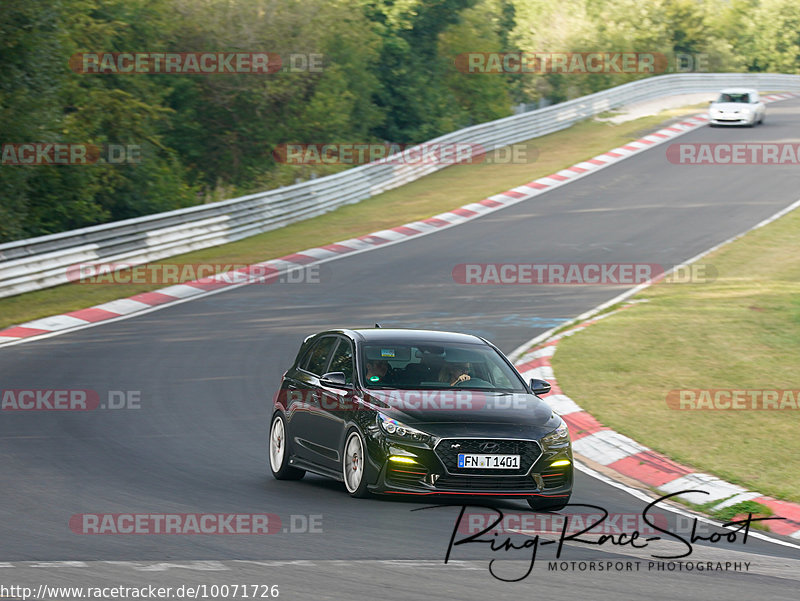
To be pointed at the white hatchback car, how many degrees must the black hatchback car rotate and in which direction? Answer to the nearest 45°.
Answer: approximately 135° to its left

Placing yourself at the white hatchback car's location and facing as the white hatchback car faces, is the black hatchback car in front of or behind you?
in front

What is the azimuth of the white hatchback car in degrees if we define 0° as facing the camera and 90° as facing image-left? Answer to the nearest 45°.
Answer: approximately 45°

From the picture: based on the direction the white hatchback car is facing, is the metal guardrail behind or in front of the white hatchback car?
in front

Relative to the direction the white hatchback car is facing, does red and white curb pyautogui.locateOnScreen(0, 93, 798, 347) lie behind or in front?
in front

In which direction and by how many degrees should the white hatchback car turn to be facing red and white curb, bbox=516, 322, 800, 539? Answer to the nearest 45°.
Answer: approximately 45° to its left

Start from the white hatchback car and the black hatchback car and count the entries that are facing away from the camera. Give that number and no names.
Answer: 0

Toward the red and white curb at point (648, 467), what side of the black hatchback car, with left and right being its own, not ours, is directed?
left

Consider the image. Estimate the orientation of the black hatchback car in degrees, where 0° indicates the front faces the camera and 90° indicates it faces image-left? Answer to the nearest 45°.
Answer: approximately 315°
